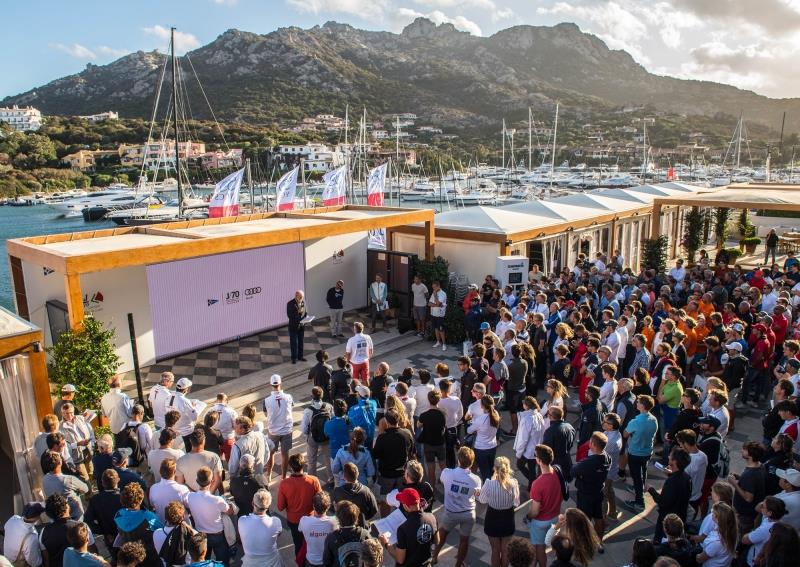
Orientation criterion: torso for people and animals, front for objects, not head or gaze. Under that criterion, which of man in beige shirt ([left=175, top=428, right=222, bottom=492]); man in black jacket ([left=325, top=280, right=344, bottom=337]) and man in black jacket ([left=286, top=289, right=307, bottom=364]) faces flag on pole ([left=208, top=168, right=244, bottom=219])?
the man in beige shirt

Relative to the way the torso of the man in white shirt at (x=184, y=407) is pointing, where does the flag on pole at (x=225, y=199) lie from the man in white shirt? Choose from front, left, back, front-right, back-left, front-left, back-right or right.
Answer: front-left

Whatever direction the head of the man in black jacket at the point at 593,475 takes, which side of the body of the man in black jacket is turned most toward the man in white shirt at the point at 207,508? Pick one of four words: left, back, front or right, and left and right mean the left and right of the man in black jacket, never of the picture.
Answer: left

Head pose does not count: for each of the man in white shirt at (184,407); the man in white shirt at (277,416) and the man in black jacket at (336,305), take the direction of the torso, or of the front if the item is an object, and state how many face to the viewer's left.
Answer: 0

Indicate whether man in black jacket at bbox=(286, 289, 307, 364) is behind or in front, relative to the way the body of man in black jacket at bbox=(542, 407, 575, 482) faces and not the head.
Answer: in front

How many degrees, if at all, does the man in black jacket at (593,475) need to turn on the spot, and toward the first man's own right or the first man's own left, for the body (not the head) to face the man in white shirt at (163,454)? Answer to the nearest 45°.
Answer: approximately 45° to the first man's own left

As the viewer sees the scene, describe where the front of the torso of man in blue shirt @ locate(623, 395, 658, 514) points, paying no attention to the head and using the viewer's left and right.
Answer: facing away from the viewer and to the left of the viewer

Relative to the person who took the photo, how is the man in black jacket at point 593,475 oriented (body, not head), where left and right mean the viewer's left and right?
facing away from the viewer and to the left of the viewer

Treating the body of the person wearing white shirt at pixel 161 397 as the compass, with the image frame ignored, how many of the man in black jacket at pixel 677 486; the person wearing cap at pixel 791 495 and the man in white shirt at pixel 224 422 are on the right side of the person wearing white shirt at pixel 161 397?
3

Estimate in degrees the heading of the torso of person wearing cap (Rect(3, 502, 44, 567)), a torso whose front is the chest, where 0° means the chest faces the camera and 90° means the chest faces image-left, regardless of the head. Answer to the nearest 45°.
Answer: approximately 225°

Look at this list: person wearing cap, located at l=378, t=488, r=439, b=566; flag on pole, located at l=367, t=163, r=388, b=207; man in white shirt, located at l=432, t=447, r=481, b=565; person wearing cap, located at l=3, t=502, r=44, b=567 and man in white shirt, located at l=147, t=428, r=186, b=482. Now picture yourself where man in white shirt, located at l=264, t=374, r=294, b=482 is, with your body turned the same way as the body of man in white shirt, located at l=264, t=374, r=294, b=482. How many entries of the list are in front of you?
1

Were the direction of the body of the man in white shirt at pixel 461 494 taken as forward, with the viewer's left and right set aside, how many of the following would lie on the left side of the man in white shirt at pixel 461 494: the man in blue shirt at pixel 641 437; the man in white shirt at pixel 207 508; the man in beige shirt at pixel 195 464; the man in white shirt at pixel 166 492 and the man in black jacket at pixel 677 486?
3

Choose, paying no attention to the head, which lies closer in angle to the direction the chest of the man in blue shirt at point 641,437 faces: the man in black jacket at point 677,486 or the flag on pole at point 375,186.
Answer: the flag on pole

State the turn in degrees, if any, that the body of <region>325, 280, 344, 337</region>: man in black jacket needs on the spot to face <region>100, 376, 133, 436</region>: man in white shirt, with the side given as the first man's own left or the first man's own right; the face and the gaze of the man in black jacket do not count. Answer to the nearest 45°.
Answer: approximately 90° to the first man's own right

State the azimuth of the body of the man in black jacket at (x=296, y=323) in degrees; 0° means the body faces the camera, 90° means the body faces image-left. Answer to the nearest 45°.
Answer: approximately 315°

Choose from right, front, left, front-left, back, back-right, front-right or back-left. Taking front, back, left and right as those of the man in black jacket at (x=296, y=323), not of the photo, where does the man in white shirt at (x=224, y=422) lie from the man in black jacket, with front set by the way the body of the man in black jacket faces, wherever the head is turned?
front-right

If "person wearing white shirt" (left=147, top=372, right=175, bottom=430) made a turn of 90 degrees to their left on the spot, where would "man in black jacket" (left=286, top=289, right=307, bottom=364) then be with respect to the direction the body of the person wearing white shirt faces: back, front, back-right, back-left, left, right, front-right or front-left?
right

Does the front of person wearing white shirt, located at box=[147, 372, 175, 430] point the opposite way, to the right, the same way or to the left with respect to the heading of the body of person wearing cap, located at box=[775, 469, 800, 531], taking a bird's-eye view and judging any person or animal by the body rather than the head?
to the right

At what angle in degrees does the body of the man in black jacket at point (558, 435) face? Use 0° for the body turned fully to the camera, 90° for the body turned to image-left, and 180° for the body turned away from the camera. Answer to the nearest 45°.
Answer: approximately 135°

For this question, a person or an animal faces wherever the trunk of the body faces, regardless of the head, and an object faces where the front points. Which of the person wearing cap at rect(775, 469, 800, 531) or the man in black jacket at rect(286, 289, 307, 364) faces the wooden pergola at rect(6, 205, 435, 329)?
the person wearing cap

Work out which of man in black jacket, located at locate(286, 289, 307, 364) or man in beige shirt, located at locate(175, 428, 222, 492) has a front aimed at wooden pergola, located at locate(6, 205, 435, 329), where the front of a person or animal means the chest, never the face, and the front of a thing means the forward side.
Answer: the man in beige shirt
